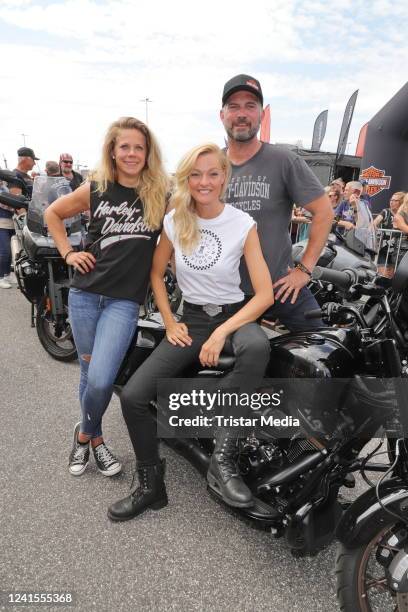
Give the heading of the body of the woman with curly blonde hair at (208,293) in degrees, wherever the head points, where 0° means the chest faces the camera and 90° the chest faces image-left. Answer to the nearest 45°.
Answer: approximately 0°

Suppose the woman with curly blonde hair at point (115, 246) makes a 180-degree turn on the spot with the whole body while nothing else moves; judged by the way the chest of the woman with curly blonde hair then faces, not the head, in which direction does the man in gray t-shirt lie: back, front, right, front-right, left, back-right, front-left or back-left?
right

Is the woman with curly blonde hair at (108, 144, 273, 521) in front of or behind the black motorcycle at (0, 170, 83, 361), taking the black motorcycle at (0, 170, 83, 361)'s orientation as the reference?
in front

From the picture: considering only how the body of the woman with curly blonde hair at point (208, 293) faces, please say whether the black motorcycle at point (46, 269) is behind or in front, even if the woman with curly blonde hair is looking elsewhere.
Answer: behind

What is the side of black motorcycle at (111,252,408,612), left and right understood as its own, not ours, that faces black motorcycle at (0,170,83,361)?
back

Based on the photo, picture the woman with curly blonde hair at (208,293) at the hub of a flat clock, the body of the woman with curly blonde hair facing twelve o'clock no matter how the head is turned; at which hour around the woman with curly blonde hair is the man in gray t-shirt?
The man in gray t-shirt is roughly at 7 o'clock from the woman with curly blonde hair.

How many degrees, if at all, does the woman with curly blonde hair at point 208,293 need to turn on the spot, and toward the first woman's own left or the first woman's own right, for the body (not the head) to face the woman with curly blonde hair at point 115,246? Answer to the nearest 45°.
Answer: approximately 135° to the first woman's own right

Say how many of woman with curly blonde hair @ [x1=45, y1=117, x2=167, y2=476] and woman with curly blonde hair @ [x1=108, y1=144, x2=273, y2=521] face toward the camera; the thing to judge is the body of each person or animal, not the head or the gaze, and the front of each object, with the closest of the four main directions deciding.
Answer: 2

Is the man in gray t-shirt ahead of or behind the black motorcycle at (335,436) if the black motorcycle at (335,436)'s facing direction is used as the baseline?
behind
